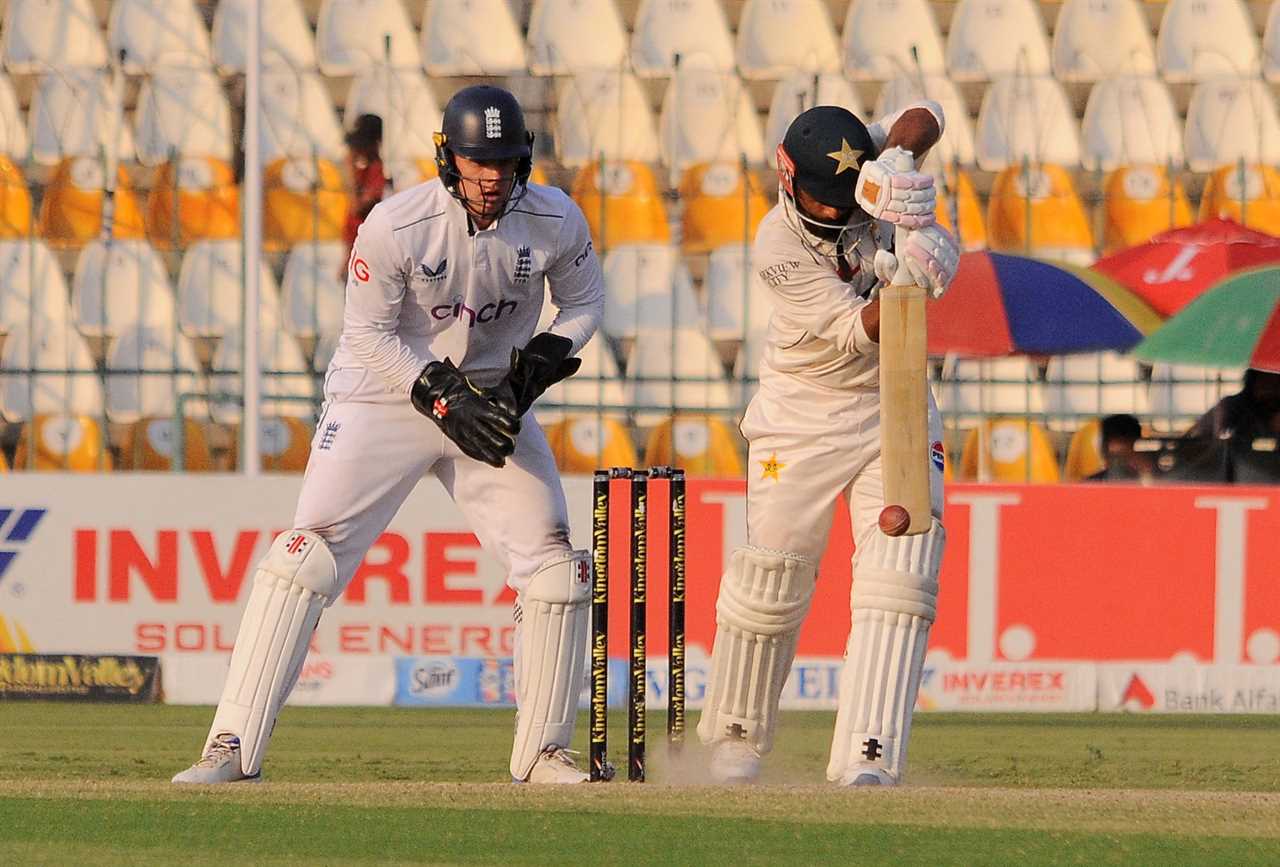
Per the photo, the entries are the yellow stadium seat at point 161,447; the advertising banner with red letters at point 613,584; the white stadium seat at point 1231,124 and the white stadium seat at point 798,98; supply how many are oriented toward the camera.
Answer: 4

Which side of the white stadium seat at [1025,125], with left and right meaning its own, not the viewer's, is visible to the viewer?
front

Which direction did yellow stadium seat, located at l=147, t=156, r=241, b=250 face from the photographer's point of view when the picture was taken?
facing the viewer

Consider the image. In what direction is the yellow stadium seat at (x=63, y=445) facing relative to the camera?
toward the camera

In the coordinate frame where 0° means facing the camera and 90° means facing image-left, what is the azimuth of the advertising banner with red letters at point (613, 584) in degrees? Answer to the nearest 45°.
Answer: approximately 0°

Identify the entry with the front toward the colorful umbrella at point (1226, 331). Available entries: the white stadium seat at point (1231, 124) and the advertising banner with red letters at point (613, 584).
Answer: the white stadium seat

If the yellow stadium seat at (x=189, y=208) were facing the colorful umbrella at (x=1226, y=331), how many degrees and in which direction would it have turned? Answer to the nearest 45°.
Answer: approximately 45° to its left

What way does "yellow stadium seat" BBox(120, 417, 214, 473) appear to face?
toward the camera

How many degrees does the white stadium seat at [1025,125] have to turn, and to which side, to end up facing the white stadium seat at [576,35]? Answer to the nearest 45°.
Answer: approximately 90° to its right
